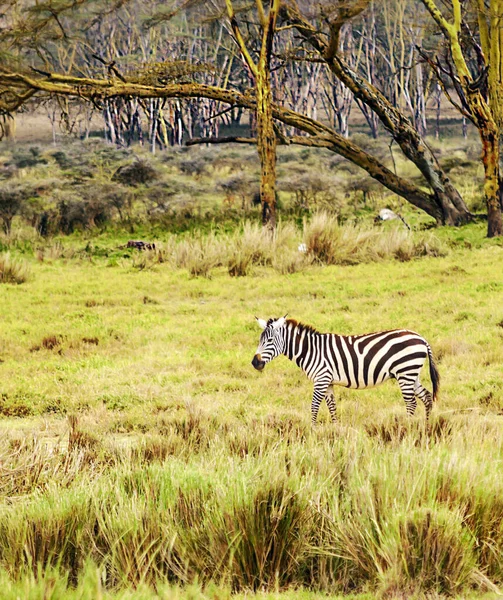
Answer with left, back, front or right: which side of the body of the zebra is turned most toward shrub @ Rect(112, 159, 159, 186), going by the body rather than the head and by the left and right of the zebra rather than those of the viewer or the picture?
right

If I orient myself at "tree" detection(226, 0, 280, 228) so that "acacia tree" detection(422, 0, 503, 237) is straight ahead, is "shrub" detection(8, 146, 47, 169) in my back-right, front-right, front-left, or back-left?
back-left

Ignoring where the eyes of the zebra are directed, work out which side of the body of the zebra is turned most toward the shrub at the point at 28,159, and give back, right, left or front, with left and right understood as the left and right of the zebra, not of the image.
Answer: right

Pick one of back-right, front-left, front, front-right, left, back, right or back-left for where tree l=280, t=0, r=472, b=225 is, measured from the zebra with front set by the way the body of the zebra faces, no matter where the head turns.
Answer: right

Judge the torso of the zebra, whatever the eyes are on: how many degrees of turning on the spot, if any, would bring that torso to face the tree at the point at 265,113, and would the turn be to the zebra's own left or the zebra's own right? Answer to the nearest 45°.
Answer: approximately 90° to the zebra's own right

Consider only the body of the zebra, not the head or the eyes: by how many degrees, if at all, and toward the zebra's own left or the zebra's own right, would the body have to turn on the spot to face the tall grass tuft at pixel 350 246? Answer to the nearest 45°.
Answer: approximately 90° to the zebra's own right

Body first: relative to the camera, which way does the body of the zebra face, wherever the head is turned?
to the viewer's left
